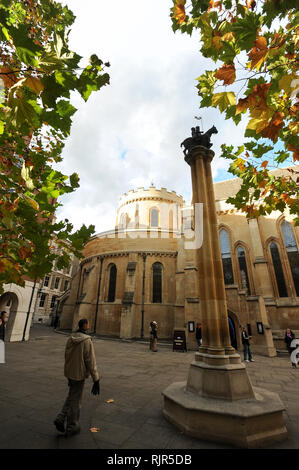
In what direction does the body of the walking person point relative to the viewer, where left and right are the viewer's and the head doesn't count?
facing away from the viewer and to the right of the viewer

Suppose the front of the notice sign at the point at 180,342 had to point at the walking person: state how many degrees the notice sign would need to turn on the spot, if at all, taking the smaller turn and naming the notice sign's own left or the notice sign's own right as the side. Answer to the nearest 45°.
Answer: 0° — it already faces them

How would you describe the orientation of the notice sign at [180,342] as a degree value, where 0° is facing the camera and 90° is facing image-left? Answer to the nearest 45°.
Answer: approximately 0°

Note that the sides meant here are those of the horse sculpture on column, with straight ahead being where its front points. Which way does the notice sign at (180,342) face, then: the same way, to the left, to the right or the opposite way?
to the right

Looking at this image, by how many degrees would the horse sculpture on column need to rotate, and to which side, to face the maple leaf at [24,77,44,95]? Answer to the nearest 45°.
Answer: approximately 90° to its right

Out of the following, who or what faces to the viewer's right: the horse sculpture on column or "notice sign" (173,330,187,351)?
the horse sculpture on column

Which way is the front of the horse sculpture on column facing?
to the viewer's right

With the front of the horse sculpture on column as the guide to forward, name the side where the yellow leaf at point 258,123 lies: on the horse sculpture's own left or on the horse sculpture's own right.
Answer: on the horse sculpture's own right

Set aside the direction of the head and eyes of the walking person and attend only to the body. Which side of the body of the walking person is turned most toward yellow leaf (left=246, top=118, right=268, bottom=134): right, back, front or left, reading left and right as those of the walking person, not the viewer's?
right

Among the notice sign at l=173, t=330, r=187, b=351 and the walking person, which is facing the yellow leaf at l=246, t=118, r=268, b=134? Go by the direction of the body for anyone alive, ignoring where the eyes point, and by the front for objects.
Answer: the notice sign

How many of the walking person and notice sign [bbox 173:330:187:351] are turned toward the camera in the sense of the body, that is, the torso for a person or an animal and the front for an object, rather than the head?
1

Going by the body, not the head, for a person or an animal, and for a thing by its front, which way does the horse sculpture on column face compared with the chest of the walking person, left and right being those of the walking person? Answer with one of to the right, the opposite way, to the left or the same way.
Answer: to the right

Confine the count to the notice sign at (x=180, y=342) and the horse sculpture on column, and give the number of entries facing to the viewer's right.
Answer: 1

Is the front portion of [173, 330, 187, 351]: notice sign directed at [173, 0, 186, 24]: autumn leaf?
yes
